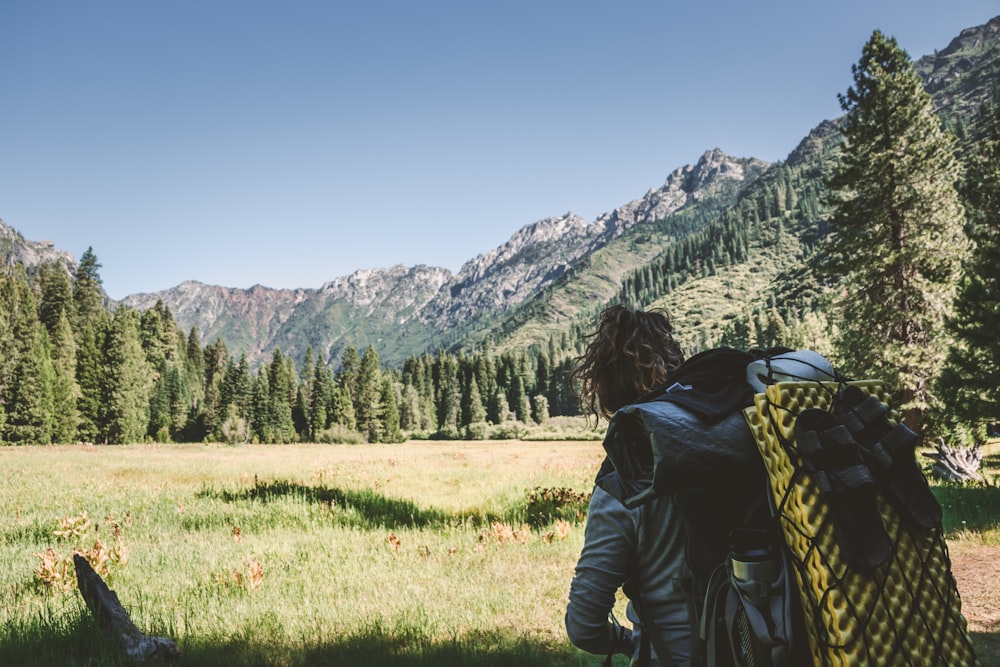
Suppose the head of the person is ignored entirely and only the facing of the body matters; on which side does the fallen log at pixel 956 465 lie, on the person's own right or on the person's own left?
on the person's own right

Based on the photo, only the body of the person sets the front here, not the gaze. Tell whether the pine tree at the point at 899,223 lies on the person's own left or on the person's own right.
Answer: on the person's own right
